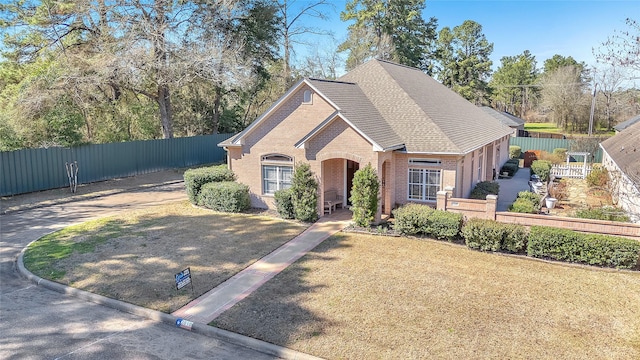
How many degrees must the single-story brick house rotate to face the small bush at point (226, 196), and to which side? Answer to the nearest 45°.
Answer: approximately 45° to its right

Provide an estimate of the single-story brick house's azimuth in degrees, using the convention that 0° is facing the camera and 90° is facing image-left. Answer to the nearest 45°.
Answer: approximately 45°

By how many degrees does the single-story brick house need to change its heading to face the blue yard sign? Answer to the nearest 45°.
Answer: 0° — it already faces it

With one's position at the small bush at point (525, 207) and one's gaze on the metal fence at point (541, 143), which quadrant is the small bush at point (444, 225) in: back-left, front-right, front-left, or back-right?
back-left

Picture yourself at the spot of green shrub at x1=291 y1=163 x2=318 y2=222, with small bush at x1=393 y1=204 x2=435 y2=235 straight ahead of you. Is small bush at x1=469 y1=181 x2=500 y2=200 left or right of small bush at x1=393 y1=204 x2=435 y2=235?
left

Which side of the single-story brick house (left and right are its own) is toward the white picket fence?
left

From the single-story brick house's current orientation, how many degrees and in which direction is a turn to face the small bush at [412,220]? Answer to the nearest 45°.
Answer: approximately 90° to its left

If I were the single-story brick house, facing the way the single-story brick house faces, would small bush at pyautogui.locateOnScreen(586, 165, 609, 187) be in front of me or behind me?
behind

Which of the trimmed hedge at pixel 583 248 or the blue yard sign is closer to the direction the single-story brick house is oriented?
the blue yard sign

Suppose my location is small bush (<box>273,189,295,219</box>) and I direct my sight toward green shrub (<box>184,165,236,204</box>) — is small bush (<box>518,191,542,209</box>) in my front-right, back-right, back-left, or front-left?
back-right

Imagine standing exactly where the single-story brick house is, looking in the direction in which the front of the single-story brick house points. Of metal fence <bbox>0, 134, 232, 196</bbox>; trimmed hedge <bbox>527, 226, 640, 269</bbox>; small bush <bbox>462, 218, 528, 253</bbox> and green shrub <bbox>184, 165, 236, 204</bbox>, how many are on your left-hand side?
2

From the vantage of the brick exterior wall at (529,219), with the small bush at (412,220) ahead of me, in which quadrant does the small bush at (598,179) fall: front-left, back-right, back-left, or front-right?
back-right
